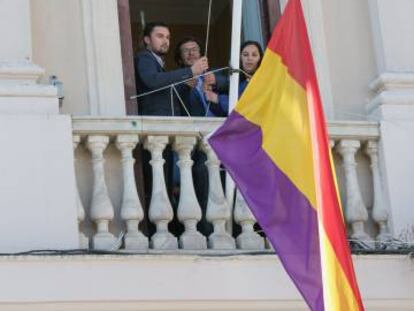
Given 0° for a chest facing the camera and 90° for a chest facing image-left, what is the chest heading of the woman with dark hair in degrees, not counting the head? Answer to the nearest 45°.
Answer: approximately 45°

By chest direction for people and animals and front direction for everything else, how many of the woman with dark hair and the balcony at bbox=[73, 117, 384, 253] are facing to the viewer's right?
0

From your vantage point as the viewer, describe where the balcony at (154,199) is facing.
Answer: facing the viewer
